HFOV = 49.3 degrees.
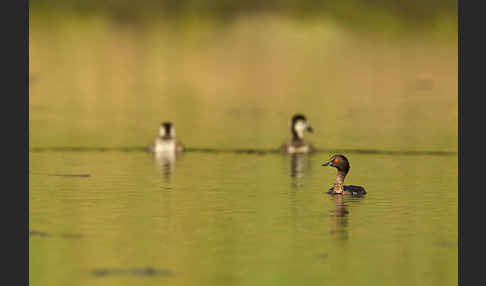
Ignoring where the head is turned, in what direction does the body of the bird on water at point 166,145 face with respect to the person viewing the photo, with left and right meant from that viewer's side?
facing the viewer

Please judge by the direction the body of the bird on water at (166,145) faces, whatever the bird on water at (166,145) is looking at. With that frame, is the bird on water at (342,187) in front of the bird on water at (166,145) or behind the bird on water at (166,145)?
in front
